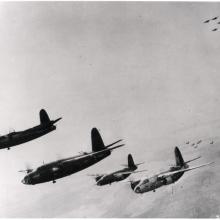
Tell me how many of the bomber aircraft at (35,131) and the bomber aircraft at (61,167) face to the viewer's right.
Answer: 0

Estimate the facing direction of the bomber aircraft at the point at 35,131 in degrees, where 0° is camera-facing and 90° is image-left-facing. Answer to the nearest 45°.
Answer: approximately 45°

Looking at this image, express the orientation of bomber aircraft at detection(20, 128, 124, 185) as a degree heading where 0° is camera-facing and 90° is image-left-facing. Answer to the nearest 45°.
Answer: approximately 45°
